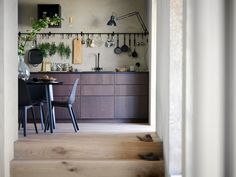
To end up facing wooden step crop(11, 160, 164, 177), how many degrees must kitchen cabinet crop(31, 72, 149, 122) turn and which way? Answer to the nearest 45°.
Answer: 0° — it already faces it

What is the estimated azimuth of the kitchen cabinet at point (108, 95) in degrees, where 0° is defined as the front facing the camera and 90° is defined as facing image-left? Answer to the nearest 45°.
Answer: approximately 0°

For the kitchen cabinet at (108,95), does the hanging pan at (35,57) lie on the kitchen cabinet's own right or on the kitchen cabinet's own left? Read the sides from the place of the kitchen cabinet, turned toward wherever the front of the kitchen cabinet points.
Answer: on the kitchen cabinet's own right

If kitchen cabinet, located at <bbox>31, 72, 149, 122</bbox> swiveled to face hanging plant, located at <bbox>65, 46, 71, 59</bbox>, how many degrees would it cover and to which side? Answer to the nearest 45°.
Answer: approximately 135° to its right

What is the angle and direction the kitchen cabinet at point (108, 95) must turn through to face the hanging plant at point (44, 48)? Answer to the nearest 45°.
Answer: approximately 135° to its right

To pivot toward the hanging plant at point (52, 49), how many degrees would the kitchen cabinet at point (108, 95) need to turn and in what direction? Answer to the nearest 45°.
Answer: approximately 135° to its right

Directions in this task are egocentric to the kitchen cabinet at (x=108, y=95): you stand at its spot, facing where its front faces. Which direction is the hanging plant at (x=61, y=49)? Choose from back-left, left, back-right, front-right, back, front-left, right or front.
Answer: back-right
